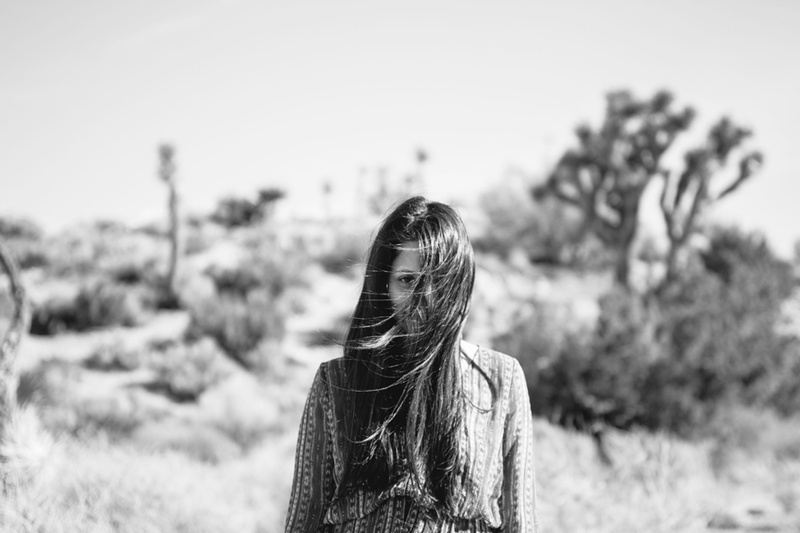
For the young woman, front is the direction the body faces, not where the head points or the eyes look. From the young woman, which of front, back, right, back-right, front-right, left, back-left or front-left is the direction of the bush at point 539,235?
back

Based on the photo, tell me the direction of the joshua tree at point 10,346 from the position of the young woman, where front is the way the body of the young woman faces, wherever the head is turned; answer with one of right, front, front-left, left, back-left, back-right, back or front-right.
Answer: back-right

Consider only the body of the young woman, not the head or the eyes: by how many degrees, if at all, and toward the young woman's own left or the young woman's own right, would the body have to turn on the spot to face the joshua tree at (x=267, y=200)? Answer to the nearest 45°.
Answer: approximately 180°

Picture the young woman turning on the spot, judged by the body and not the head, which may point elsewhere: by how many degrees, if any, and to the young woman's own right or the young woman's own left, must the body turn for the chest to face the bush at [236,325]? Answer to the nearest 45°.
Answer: approximately 180°

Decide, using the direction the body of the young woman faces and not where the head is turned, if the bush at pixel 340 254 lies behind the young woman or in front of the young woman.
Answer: behind

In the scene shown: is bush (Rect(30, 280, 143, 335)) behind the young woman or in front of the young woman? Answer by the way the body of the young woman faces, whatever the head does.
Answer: behind

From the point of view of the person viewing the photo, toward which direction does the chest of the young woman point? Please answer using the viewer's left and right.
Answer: facing the viewer

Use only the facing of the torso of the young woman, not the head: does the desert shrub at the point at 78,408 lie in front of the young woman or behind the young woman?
behind

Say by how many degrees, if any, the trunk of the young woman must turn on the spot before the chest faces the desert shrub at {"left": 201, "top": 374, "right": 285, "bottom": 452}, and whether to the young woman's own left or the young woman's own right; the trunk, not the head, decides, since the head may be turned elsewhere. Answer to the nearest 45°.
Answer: approximately 180°

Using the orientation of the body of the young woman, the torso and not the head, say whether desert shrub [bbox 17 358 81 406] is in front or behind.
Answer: behind

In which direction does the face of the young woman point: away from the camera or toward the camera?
toward the camera
